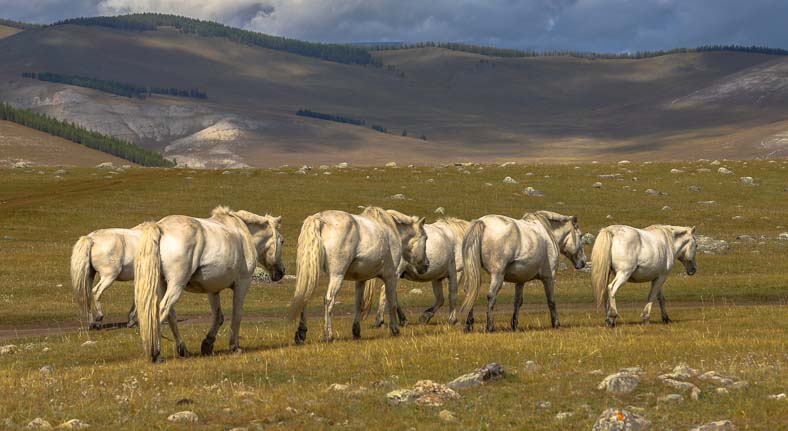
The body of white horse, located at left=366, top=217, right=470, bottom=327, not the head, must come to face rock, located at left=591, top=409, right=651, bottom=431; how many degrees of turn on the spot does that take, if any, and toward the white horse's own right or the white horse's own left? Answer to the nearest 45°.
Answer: approximately 90° to the white horse's own right

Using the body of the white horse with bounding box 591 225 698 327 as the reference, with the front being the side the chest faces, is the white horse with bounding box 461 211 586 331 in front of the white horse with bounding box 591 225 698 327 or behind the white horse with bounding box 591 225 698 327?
behind

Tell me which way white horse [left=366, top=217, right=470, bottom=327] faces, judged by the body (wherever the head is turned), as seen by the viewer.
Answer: to the viewer's right

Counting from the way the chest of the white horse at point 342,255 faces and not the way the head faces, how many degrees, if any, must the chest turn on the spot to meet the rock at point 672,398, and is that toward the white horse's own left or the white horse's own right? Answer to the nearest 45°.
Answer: approximately 90° to the white horse's own right

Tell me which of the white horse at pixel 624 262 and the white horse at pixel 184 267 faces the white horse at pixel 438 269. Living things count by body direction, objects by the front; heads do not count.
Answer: the white horse at pixel 184 267

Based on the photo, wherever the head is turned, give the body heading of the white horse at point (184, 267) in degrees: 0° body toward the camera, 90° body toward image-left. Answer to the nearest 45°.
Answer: approximately 225°

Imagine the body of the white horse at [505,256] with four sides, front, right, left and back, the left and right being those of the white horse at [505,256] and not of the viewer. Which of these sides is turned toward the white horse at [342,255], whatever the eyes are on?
back

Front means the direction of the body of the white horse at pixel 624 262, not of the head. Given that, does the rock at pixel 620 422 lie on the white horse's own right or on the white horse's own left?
on the white horse's own right

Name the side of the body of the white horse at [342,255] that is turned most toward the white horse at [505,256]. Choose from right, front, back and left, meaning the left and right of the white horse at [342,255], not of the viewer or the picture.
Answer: front

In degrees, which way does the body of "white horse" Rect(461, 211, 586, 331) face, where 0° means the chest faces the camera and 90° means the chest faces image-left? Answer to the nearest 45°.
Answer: approximately 225°

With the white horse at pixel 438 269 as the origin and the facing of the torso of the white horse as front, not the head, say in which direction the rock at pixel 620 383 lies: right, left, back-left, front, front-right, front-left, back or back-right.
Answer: right

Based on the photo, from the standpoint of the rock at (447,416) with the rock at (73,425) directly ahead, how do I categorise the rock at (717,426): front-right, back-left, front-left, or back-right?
back-left

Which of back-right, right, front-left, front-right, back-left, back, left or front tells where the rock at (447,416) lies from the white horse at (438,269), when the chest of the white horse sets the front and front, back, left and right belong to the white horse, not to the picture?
right
